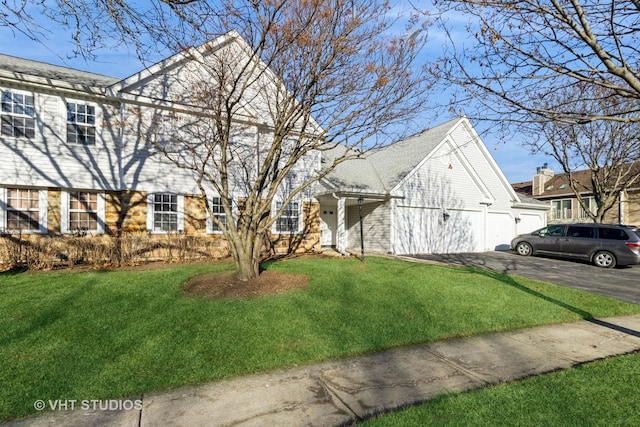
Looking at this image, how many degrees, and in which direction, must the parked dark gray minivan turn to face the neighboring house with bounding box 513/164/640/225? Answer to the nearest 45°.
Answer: approximately 45° to its right

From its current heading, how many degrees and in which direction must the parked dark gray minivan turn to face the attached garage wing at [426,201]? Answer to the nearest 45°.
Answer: approximately 45° to its left

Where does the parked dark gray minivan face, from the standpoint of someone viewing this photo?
facing away from the viewer and to the left of the viewer
